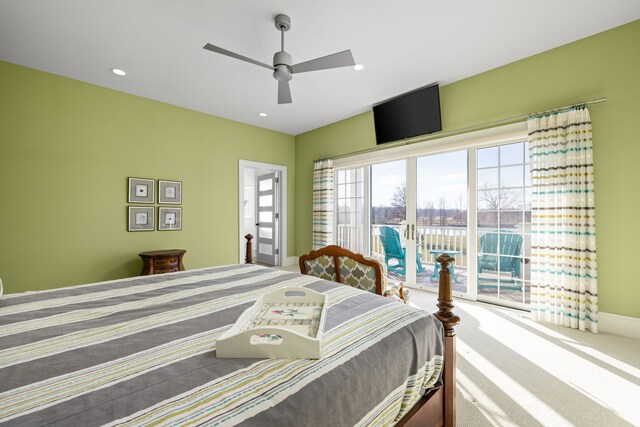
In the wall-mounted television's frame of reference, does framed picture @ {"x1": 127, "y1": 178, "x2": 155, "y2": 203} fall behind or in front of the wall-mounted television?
in front

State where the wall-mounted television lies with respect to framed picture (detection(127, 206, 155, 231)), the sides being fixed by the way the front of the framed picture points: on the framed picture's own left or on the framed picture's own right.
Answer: on the framed picture's own left

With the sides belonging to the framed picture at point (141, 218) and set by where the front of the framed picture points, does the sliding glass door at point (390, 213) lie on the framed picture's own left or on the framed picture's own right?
on the framed picture's own left

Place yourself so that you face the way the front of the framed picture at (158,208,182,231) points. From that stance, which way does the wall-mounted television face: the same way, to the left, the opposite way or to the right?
to the right
